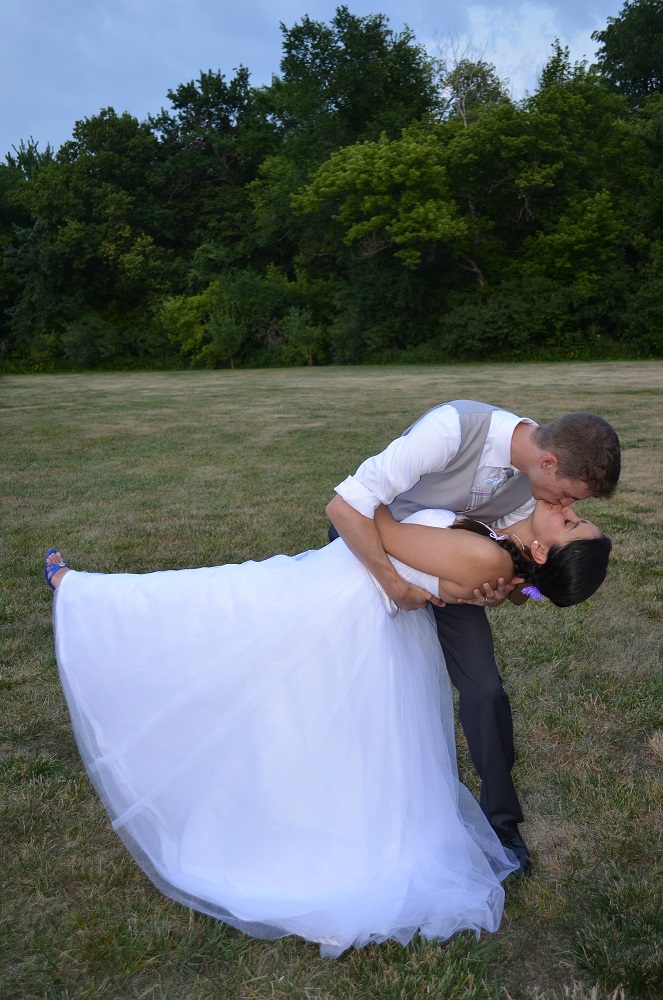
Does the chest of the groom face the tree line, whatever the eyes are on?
no
